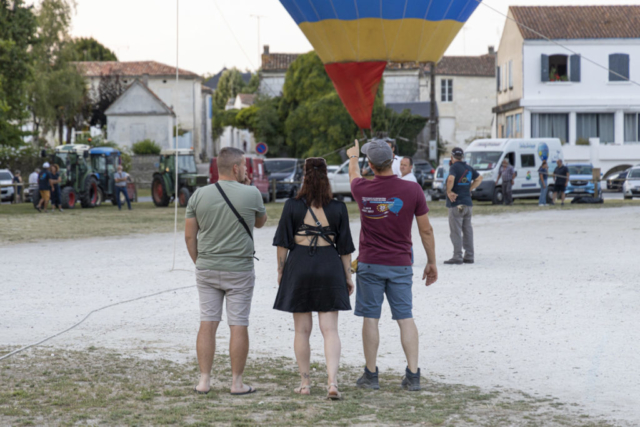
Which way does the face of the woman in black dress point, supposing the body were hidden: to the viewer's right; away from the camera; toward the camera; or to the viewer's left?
away from the camera

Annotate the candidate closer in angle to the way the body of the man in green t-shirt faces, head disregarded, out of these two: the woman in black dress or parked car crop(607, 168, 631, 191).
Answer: the parked car

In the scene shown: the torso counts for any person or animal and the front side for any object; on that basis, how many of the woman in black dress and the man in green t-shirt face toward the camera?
0

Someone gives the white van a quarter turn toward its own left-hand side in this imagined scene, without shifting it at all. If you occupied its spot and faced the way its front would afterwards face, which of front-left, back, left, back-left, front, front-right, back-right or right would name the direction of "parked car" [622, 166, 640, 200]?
left

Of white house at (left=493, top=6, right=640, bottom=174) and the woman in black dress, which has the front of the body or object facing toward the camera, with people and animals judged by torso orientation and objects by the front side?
the white house

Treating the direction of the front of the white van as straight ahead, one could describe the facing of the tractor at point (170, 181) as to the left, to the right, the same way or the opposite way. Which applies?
to the left

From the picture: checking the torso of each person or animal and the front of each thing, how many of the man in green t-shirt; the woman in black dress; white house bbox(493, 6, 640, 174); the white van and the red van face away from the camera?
2

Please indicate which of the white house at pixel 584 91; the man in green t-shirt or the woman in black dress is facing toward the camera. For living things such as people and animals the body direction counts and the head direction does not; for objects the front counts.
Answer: the white house

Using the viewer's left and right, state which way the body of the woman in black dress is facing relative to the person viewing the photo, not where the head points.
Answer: facing away from the viewer

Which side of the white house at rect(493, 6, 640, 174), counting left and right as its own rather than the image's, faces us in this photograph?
front

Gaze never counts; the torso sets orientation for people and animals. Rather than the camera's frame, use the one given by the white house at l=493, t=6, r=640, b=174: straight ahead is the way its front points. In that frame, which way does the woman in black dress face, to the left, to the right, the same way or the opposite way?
the opposite way

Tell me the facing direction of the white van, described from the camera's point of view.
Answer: facing the viewer and to the left of the viewer

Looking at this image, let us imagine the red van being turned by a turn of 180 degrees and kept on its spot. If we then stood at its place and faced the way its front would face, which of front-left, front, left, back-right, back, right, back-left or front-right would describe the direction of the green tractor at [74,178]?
right

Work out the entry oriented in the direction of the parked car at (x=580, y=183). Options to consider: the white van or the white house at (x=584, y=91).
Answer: the white house

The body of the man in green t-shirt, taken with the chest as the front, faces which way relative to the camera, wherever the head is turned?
away from the camera

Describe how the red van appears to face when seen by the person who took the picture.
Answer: facing the viewer and to the right of the viewer

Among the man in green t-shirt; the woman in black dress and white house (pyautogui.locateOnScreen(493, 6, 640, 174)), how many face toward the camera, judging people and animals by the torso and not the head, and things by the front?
1
